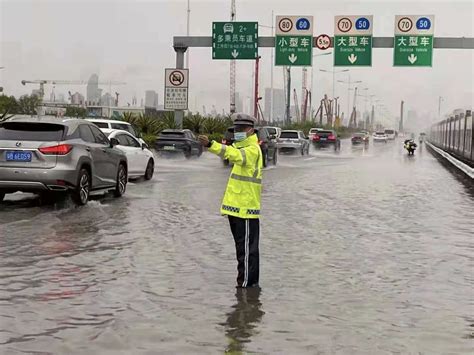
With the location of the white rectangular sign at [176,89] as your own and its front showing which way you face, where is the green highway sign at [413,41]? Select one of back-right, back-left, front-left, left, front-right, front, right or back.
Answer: left

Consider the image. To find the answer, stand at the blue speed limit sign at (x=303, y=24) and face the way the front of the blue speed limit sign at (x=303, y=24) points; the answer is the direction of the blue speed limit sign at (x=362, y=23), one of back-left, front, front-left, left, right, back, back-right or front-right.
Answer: left

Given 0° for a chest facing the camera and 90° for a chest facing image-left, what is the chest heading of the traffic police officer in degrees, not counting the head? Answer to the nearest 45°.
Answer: approximately 90°

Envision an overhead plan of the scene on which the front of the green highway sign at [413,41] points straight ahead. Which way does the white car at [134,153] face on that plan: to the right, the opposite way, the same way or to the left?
the opposite way

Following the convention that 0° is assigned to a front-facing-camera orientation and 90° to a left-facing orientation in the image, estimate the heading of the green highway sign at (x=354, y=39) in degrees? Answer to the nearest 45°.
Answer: approximately 0°

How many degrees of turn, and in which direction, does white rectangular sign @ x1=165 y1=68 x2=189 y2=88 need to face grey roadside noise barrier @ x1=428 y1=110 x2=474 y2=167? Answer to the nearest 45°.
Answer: approximately 90° to its left

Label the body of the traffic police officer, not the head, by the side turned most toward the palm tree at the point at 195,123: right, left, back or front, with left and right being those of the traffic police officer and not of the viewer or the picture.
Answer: right

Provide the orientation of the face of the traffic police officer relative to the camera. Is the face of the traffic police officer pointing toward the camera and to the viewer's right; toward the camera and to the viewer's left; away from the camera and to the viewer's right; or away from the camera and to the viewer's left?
toward the camera and to the viewer's left

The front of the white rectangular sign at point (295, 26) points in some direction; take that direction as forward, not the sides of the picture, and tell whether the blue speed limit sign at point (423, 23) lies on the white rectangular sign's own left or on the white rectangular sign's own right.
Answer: on the white rectangular sign's own left

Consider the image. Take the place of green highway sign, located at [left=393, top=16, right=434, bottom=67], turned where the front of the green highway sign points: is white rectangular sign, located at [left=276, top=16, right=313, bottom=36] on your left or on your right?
on your right

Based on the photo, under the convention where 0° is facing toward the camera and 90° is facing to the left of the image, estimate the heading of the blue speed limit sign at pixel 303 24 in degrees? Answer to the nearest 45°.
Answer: approximately 0°
